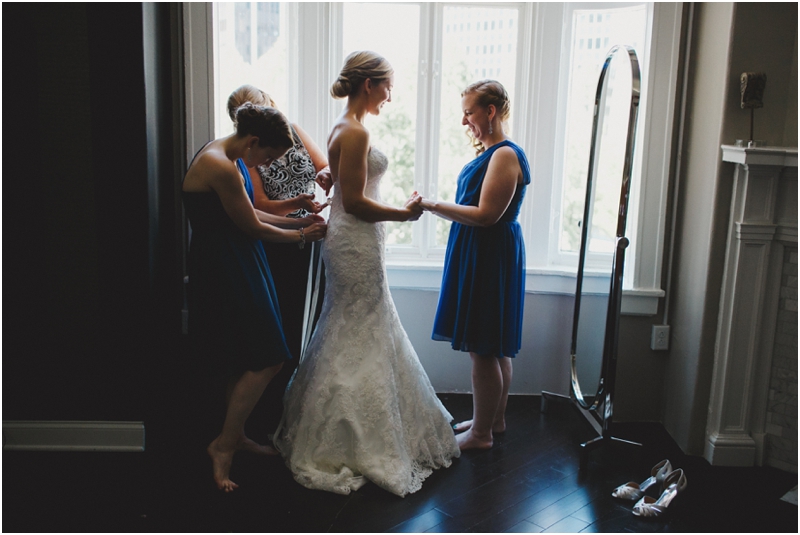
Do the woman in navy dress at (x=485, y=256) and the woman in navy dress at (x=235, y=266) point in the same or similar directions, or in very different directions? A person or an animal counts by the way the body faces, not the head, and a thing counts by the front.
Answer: very different directions

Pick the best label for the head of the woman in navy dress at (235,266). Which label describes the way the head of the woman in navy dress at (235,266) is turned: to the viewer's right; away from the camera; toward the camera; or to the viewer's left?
to the viewer's right

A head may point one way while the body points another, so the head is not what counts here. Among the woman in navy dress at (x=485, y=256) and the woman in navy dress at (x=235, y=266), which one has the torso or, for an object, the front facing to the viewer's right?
the woman in navy dress at (x=235, y=266)

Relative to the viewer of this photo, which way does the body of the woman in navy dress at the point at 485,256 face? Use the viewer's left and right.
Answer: facing to the left of the viewer

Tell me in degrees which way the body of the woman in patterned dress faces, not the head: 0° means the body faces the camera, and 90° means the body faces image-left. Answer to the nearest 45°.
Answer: approximately 315°

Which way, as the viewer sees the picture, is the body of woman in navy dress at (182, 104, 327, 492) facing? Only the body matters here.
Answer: to the viewer's right

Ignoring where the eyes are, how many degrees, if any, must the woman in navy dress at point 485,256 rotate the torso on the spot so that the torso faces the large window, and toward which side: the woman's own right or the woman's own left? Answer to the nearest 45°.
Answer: approximately 90° to the woman's own right

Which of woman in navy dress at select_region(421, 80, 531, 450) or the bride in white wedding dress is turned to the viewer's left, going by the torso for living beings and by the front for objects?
the woman in navy dress

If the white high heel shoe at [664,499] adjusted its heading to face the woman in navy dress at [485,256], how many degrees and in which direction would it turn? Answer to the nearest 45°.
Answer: approximately 45° to its right
